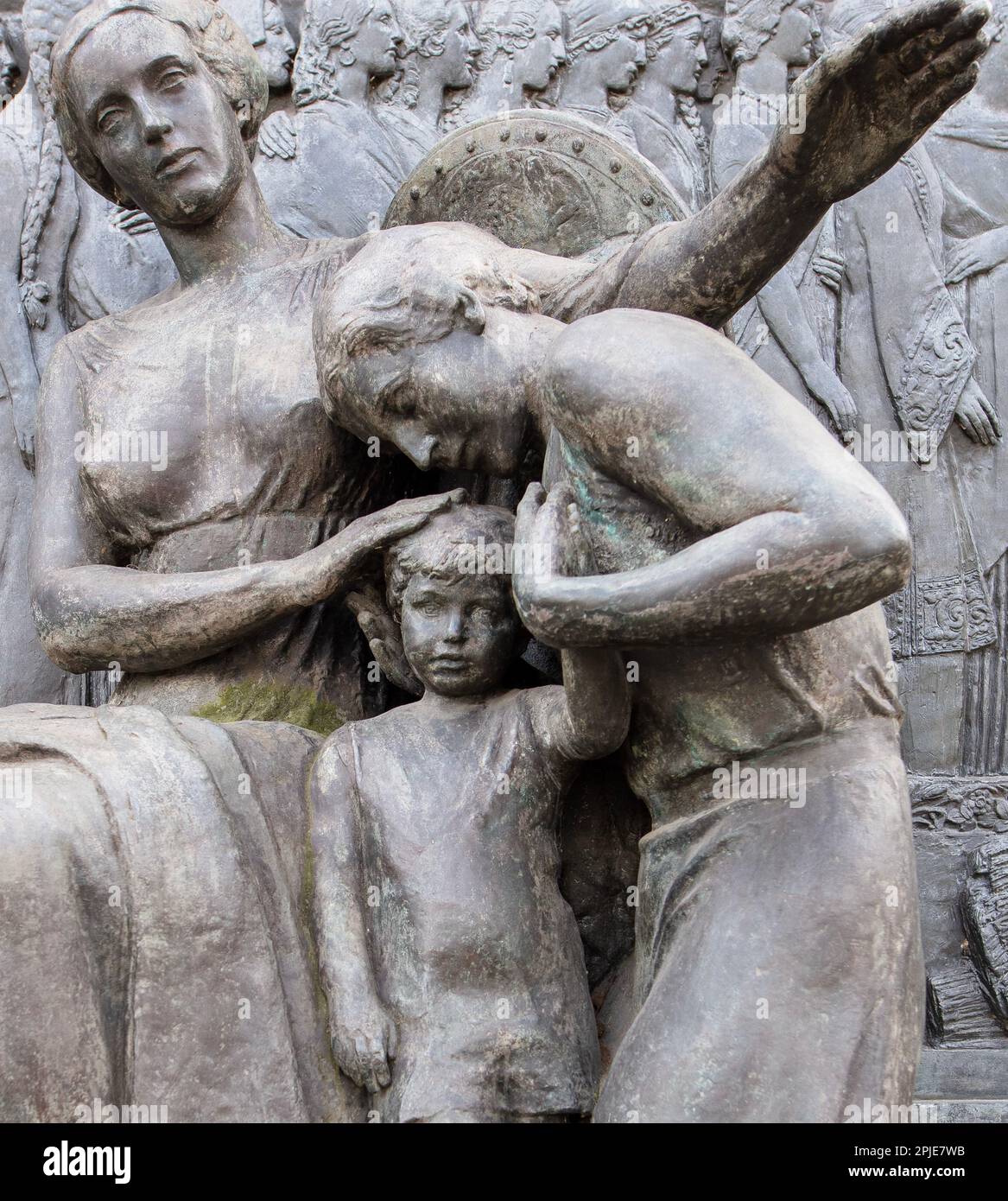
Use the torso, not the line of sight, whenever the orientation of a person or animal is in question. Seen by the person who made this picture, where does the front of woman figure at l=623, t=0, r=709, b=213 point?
facing to the right of the viewer

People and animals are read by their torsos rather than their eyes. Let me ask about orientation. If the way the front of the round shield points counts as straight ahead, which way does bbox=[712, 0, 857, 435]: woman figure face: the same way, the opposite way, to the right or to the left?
to the left

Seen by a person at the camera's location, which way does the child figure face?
facing the viewer

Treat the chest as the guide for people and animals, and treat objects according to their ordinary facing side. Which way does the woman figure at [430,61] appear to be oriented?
to the viewer's right

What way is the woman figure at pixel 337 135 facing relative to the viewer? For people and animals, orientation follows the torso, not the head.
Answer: to the viewer's right

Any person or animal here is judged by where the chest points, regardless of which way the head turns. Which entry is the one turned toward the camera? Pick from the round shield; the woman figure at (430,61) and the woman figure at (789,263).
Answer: the round shield

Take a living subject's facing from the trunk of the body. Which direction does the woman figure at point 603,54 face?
to the viewer's right

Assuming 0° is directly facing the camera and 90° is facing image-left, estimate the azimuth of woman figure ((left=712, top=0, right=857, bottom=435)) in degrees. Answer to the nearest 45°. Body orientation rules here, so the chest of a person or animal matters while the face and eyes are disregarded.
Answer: approximately 270°

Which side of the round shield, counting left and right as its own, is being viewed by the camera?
front
